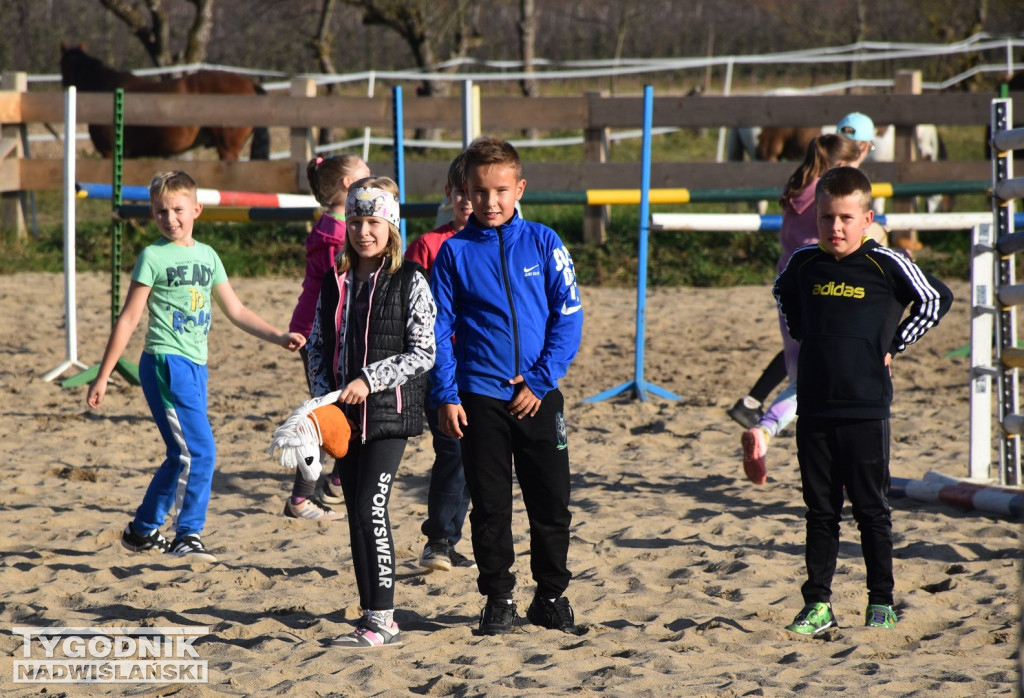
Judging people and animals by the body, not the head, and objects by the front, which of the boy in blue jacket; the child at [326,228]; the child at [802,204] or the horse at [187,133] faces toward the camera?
the boy in blue jacket

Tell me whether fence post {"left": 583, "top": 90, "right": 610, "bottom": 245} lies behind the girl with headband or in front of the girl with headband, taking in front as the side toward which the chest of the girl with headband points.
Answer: behind

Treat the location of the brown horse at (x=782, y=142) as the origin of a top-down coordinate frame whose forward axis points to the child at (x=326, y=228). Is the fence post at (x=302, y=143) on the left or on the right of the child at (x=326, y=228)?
right

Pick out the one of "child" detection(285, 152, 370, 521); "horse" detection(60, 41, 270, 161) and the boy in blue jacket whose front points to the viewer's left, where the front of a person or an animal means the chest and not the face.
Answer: the horse

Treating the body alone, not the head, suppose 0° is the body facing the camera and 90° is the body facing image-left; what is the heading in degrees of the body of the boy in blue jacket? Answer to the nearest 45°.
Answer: approximately 0°

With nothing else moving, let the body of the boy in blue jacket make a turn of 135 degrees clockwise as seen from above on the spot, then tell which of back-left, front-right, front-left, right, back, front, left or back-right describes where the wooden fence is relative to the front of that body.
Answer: front-right

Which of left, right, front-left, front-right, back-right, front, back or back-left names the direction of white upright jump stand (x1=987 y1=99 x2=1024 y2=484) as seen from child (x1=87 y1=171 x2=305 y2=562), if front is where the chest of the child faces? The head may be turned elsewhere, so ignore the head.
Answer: front-left

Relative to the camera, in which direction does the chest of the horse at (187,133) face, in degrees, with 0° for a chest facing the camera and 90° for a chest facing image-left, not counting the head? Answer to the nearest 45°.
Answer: approximately 90°
